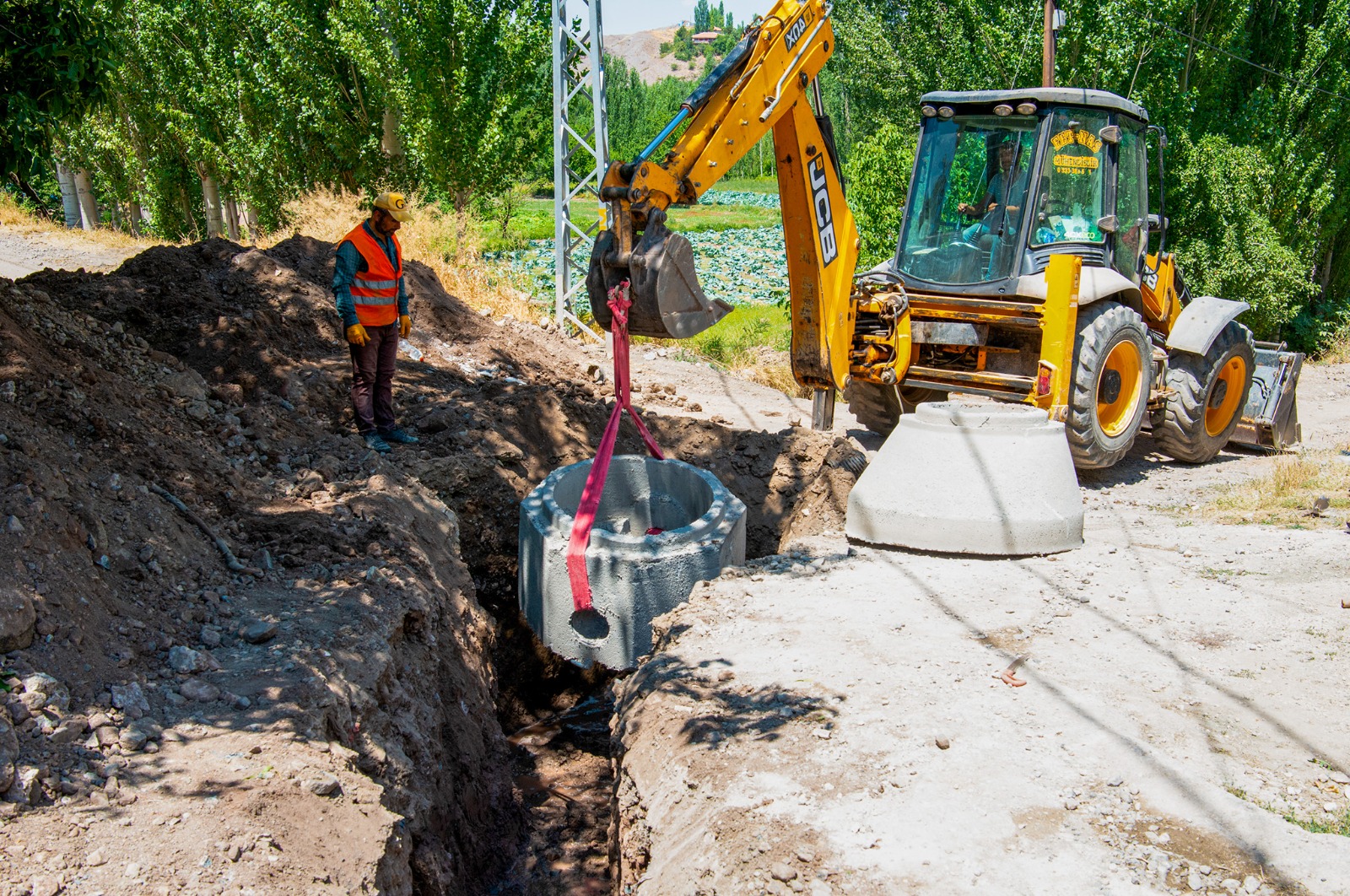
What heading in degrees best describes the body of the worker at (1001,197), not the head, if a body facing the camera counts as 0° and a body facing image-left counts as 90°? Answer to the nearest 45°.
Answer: approximately 45°

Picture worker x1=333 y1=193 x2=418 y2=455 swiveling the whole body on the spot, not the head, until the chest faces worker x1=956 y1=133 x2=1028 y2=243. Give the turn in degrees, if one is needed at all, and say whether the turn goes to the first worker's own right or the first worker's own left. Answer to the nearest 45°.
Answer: approximately 45° to the first worker's own left

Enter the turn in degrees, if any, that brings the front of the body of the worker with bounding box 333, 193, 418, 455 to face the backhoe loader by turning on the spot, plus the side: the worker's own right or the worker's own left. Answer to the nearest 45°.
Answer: approximately 45° to the worker's own left

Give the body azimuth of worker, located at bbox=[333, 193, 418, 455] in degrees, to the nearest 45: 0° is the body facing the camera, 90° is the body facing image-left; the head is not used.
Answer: approximately 315°

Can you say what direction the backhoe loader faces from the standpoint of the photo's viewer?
facing away from the viewer and to the right of the viewer

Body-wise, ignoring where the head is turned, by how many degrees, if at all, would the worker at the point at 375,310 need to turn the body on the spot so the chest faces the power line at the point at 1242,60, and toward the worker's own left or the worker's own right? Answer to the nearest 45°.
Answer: approximately 90° to the worker's own left

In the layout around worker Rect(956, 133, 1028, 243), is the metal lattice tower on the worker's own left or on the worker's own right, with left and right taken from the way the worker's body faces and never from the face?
on the worker's own right

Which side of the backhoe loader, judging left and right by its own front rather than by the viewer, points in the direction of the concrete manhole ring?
back

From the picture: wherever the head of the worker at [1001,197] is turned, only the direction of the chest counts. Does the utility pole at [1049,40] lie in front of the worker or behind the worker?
behind
